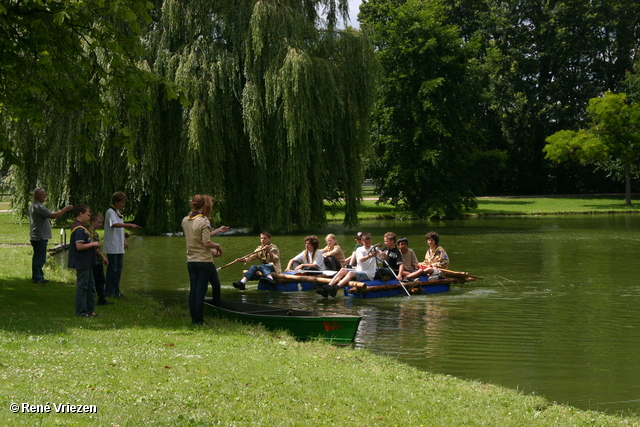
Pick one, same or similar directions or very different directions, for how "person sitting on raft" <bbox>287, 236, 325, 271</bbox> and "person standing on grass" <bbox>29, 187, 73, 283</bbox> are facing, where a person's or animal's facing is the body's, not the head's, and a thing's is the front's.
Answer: very different directions

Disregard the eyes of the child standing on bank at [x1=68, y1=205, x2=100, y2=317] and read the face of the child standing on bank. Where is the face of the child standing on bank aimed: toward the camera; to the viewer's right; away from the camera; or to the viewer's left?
to the viewer's right

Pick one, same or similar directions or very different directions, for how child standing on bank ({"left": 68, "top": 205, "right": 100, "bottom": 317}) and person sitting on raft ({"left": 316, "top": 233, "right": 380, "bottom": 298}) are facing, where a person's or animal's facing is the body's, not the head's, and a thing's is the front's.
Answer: very different directions

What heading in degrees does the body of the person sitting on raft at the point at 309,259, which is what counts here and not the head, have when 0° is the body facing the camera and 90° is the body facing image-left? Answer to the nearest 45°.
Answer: approximately 45°

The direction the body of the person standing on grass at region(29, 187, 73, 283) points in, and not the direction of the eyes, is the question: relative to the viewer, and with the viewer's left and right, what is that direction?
facing to the right of the viewer

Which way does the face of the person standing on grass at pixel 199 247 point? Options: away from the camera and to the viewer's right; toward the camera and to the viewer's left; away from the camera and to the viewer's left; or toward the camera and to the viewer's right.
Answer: away from the camera and to the viewer's right

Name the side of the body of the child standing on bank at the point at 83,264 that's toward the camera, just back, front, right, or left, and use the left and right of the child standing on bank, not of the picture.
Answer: right

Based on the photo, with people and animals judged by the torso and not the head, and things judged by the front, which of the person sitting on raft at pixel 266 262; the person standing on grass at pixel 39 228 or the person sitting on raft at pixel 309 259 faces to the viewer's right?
the person standing on grass

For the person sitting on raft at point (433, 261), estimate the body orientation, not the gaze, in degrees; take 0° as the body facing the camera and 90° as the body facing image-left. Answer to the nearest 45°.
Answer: approximately 45°

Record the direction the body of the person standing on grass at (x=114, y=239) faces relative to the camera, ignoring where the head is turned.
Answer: to the viewer's right

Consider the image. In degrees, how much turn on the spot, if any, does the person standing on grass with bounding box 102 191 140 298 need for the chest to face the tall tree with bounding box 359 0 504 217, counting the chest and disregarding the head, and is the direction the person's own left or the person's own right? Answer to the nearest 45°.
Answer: approximately 45° to the person's own left

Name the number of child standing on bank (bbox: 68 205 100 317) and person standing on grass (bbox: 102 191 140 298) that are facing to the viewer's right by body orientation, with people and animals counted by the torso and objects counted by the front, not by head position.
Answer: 2
